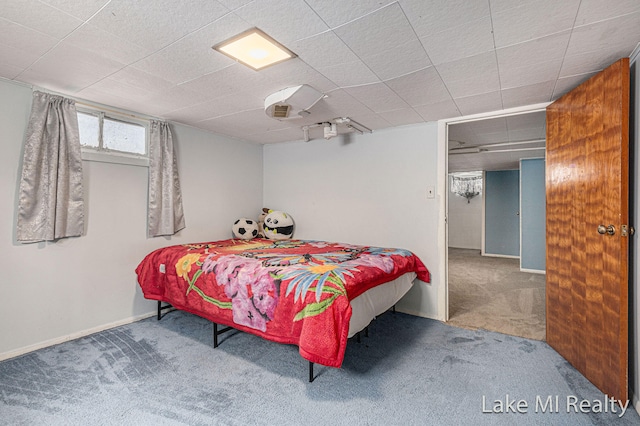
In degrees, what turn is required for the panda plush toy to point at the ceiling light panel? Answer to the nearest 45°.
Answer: approximately 45° to its left

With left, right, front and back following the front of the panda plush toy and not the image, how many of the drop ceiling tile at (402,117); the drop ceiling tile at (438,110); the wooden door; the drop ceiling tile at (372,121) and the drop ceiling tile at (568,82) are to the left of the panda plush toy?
5

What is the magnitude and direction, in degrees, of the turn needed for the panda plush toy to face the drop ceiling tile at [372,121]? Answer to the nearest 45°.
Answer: approximately 90° to its left

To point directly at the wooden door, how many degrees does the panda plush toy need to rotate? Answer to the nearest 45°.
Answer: approximately 90° to its left

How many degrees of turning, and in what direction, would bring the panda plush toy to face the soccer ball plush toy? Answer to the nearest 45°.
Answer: approximately 45° to its right

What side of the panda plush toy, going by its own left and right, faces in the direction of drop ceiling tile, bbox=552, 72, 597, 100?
left

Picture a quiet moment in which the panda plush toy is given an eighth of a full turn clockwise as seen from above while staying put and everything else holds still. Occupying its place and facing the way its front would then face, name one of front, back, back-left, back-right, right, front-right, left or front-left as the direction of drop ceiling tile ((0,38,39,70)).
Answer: front-left

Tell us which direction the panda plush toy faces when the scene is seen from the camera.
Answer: facing the viewer and to the left of the viewer

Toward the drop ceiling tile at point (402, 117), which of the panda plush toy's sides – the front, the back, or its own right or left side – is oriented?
left

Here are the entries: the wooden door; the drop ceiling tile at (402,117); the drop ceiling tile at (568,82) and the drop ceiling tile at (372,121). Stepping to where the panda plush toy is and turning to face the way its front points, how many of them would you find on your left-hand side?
4

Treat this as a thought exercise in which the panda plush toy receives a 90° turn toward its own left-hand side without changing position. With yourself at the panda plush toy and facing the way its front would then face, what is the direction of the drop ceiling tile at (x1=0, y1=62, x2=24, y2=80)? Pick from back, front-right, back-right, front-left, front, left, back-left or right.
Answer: right

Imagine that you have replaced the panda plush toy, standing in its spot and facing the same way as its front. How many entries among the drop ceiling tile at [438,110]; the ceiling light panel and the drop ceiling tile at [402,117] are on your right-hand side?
0
